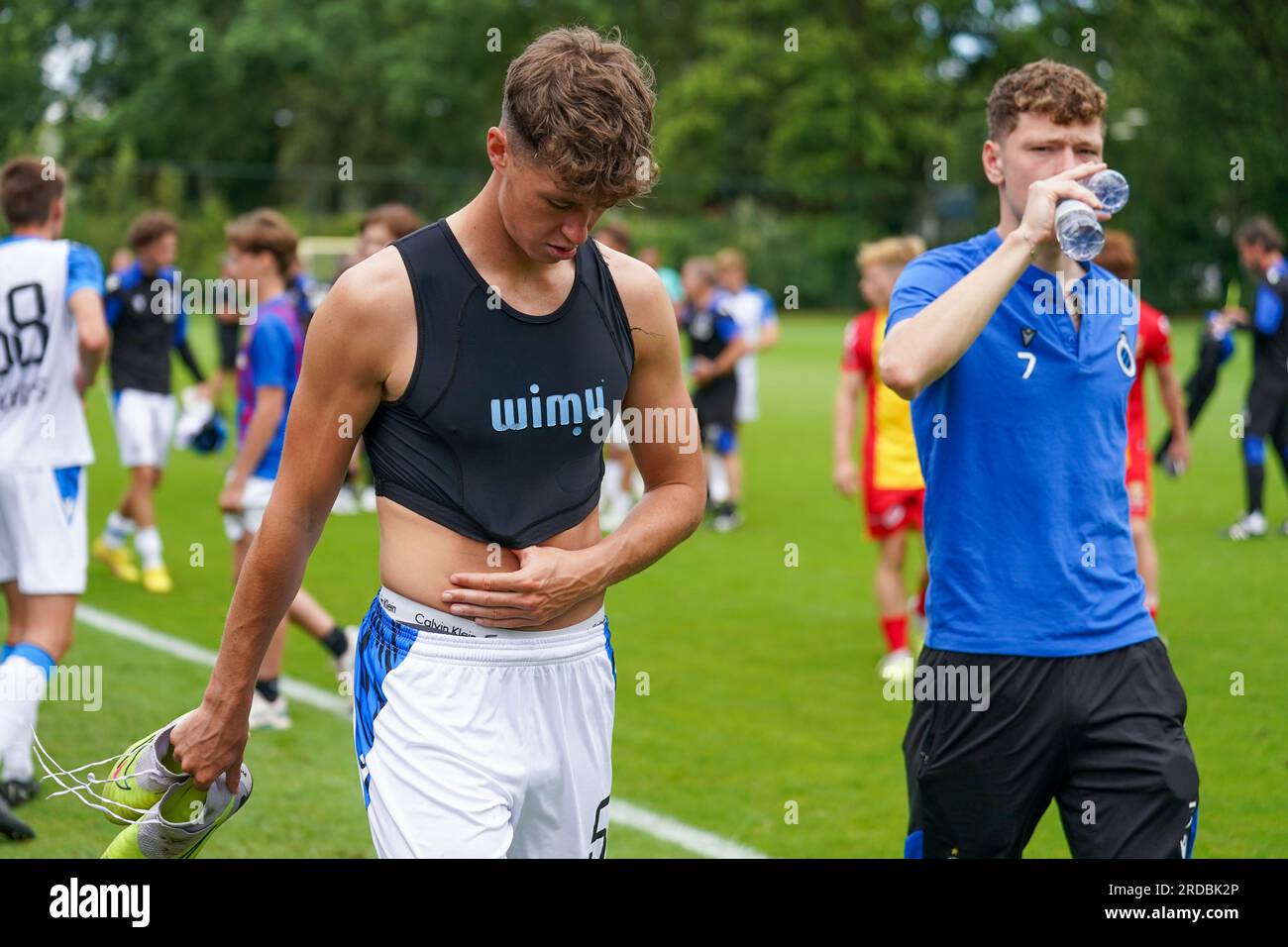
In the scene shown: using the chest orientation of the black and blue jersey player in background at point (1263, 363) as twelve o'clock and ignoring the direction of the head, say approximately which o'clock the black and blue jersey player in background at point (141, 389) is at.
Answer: the black and blue jersey player in background at point (141, 389) is roughly at 11 o'clock from the black and blue jersey player in background at point (1263, 363).

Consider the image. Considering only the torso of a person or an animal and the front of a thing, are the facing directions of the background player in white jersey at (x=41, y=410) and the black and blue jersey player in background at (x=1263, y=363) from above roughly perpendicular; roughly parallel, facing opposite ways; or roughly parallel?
roughly perpendicular

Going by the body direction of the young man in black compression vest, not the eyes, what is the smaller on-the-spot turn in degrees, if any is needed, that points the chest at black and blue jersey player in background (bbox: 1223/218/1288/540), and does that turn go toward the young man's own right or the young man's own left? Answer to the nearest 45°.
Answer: approximately 90° to the young man's own left

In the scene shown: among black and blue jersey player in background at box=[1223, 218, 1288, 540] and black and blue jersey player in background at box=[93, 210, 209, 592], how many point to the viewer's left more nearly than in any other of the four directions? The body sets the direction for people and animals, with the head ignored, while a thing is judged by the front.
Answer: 1

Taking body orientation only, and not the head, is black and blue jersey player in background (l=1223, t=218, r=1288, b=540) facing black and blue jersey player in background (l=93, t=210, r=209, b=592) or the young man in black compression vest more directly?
the black and blue jersey player in background (l=93, t=210, r=209, b=592)

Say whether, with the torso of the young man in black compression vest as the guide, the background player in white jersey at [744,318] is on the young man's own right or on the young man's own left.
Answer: on the young man's own left

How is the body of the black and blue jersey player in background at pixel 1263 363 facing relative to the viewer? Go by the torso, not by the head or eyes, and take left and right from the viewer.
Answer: facing to the left of the viewer
